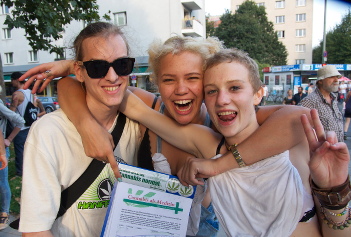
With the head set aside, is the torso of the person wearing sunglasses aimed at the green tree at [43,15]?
no

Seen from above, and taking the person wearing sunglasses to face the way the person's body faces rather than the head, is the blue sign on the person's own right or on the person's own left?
on the person's own left

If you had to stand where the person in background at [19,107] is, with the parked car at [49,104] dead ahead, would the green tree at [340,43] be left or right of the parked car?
right

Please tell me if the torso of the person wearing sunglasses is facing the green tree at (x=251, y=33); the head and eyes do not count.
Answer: no

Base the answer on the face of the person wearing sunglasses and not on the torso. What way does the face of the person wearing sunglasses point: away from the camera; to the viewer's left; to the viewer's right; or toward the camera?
toward the camera

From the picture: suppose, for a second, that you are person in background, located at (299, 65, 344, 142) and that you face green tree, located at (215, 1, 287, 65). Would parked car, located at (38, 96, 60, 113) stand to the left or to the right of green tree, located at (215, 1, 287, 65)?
left

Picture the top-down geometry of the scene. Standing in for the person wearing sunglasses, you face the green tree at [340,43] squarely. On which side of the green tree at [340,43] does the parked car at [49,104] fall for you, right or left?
left

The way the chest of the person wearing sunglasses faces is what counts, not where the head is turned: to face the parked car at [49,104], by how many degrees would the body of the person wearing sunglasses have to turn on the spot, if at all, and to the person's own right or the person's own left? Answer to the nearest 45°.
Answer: approximately 135° to the person's own left

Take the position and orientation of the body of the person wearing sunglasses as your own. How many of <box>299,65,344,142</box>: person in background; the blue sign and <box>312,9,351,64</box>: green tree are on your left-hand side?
3

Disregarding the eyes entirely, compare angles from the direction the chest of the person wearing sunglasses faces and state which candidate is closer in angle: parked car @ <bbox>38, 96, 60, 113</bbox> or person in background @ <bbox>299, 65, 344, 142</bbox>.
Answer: the person in background

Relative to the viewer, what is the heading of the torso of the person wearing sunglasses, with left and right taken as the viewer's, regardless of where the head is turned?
facing the viewer and to the right of the viewer

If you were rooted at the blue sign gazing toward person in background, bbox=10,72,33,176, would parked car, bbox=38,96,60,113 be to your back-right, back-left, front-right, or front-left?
front-right

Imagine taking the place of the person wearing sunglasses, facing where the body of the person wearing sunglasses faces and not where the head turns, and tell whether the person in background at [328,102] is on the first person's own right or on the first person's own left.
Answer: on the first person's own left

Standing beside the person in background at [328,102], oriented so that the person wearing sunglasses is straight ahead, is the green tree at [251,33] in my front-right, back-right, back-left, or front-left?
back-right

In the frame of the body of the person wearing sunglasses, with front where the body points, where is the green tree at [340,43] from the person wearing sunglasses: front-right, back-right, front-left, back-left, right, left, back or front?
left
